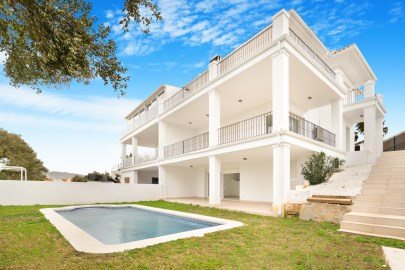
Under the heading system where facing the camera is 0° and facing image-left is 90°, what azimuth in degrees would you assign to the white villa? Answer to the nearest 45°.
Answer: approximately 45°

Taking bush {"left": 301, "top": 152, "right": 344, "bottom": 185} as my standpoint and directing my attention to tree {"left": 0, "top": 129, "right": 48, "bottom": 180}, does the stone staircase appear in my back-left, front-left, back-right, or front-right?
back-left

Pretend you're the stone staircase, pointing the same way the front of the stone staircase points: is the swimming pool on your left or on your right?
on your right

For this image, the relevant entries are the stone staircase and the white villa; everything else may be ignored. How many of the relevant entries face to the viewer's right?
0

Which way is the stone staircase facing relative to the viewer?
toward the camera

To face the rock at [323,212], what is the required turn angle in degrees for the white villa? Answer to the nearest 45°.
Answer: approximately 45° to its left
